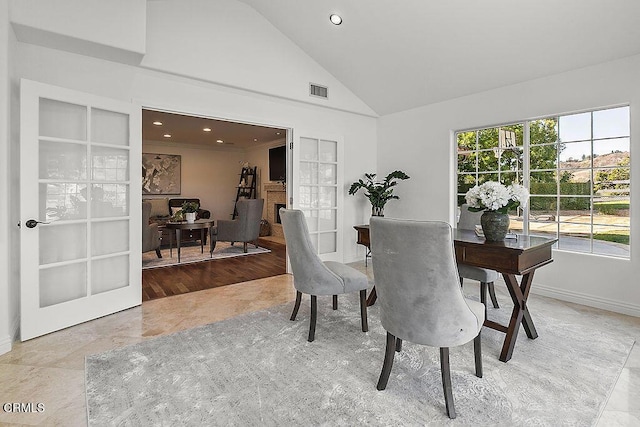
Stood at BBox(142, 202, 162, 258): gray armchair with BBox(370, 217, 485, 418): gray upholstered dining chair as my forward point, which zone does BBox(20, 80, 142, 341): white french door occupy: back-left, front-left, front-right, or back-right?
front-right

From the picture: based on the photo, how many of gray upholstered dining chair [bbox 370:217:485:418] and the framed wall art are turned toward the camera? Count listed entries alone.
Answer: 1

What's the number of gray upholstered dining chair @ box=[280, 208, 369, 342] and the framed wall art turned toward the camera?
1

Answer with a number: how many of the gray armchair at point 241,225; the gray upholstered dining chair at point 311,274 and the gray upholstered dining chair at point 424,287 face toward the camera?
0

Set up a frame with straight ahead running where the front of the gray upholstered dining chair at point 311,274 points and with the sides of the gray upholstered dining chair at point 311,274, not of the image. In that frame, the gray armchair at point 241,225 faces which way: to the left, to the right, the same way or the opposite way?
to the left

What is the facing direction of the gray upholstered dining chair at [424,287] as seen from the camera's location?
facing away from the viewer and to the right of the viewer

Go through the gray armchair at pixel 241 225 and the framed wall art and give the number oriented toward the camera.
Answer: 1

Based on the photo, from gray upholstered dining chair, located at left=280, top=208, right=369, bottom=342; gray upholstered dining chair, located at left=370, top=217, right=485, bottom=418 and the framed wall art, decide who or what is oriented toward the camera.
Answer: the framed wall art

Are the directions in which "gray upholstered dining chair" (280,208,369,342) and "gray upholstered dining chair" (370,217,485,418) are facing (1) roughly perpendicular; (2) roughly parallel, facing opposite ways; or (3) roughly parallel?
roughly parallel

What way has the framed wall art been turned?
toward the camera

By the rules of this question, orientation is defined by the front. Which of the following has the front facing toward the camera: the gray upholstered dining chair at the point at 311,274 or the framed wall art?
the framed wall art

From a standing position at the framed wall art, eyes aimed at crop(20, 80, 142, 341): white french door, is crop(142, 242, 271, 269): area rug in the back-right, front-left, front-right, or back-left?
front-left

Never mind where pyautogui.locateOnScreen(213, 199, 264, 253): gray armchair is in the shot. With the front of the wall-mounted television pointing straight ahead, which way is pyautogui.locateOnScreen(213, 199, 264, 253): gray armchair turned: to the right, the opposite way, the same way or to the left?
to the right

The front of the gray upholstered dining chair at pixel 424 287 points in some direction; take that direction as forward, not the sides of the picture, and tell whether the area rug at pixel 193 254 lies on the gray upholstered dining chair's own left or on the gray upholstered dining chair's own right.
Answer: on the gray upholstered dining chair's own left

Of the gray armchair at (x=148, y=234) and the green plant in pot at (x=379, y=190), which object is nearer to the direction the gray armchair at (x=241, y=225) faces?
the gray armchair

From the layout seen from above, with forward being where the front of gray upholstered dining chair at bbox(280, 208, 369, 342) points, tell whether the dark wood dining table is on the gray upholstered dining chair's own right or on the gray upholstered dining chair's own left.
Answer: on the gray upholstered dining chair's own right

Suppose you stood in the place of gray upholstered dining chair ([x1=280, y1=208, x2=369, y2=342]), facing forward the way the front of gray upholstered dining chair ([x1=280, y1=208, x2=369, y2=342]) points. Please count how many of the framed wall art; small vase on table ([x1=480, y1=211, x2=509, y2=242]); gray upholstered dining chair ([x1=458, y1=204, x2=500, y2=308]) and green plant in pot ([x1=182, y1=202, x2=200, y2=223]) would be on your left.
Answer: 2

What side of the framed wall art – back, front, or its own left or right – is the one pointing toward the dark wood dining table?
front

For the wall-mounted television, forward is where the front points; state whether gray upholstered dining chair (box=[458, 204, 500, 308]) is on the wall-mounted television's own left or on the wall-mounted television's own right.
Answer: on the wall-mounted television's own left

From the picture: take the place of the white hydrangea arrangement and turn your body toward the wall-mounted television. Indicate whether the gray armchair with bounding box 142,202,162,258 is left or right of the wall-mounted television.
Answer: left
